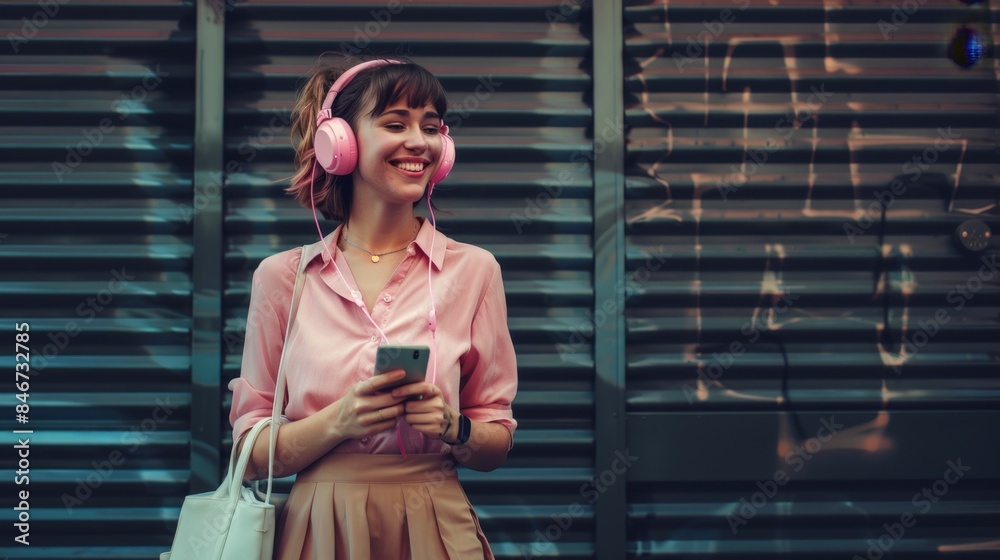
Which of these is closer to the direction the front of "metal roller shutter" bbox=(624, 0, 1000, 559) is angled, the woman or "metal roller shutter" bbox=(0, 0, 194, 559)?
the woman

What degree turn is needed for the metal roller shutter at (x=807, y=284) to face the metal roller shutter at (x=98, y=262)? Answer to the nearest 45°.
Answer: approximately 90° to its right

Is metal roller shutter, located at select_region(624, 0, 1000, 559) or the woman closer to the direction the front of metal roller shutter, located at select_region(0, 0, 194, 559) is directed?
the woman

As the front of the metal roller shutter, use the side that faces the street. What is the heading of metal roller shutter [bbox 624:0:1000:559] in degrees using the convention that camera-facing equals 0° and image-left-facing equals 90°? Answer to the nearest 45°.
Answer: approximately 0°

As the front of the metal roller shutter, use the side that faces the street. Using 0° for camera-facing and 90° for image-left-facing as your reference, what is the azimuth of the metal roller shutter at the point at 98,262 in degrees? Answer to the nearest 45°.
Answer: approximately 0°
